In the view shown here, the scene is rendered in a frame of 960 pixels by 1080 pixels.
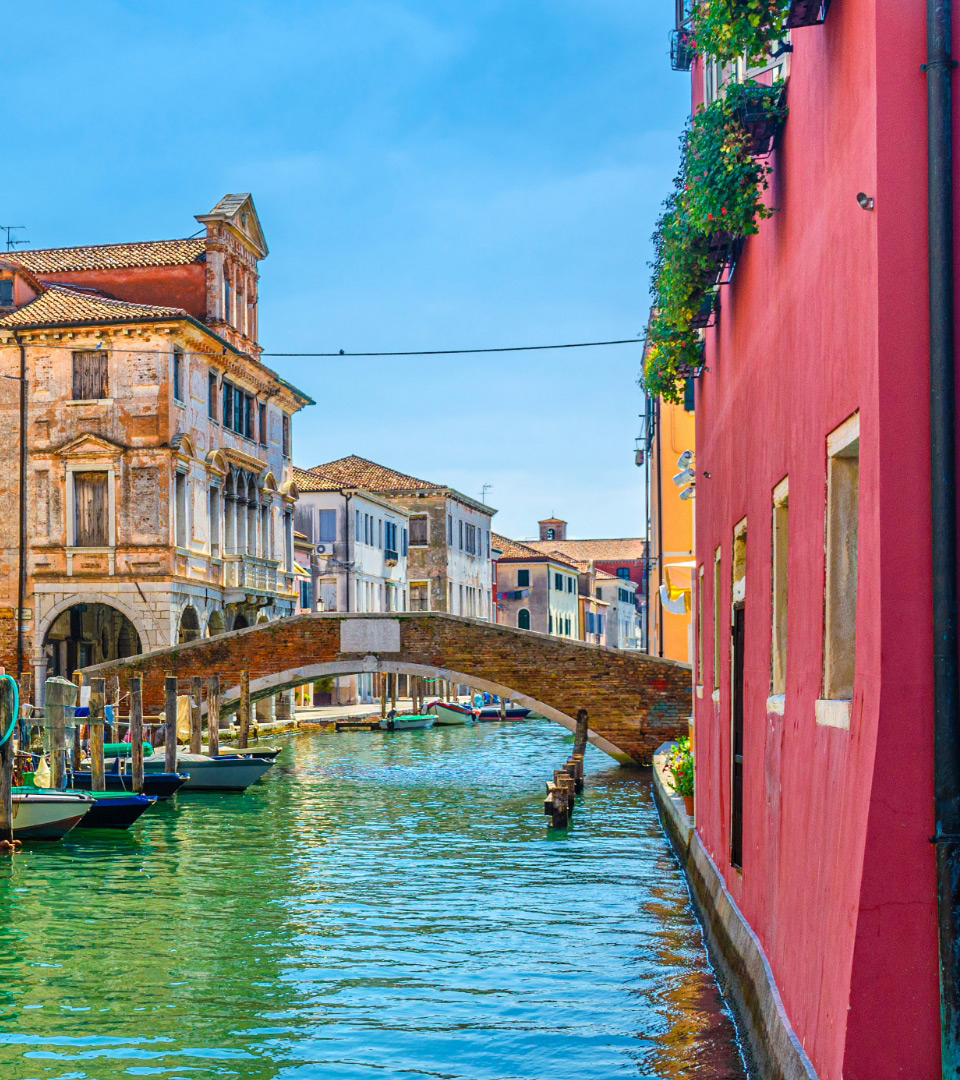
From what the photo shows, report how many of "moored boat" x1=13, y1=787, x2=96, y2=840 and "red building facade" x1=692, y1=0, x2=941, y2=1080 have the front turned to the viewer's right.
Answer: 1

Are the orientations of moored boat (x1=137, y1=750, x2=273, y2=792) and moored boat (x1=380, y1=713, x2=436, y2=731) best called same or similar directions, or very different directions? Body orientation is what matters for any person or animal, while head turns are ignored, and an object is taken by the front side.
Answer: same or similar directions

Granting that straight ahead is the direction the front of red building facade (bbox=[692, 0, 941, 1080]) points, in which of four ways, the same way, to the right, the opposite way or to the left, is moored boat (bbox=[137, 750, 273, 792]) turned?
the opposite way

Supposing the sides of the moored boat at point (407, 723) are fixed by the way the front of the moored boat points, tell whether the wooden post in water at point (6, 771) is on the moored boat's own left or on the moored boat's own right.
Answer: on the moored boat's own right

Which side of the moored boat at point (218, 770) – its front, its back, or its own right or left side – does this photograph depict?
right

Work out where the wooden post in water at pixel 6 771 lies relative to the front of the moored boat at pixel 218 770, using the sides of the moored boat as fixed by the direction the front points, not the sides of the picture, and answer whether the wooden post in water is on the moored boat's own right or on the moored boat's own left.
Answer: on the moored boat's own right

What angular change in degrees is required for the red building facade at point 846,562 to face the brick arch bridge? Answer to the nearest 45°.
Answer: approximately 90° to its right

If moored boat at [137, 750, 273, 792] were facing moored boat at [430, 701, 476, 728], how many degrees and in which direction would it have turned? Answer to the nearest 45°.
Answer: approximately 90° to its left

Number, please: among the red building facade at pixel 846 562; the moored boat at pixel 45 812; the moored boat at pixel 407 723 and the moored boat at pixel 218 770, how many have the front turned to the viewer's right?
3

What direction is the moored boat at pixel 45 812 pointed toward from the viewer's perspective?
to the viewer's right

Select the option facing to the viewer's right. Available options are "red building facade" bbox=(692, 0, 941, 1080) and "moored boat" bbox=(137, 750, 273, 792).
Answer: the moored boat

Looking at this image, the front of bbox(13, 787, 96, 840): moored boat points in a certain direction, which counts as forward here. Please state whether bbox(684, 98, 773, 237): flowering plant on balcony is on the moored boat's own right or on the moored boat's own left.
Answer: on the moored boat's own right

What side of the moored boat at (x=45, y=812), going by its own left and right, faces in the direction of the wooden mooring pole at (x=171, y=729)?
left

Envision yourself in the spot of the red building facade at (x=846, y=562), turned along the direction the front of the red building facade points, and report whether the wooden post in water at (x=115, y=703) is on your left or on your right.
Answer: on your right

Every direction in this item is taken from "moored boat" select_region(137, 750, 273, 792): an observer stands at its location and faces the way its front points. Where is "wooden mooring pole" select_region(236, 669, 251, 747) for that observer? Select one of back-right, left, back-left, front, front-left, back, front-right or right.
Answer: left

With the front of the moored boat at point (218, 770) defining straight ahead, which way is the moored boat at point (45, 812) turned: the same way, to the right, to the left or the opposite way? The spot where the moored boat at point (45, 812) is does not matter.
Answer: the same way

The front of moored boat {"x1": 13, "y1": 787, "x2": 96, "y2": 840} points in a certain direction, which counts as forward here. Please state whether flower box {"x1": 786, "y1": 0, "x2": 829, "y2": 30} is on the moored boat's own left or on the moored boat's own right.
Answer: on the moored boat's own right
